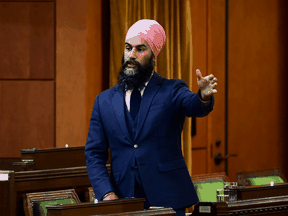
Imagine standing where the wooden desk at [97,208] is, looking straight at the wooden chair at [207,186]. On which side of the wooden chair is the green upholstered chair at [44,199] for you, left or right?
left

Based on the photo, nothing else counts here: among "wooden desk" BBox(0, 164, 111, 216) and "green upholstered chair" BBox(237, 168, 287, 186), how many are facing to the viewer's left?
0

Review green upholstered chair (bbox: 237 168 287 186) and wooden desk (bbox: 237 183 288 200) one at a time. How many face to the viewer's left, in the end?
0

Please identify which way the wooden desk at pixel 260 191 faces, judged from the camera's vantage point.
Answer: facing the viewer and to the right of the viewer

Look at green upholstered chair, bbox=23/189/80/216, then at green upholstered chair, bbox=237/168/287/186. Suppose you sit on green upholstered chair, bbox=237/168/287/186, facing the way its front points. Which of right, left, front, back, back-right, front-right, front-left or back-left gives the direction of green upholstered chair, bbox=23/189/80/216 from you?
right

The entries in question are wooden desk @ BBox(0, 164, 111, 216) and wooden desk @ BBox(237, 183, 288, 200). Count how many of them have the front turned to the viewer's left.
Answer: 0

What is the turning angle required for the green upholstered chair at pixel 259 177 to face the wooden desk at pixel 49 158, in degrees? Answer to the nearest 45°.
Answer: approximately 90° to its right
